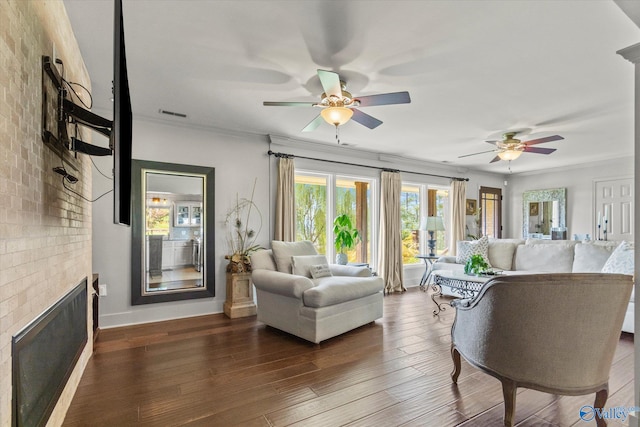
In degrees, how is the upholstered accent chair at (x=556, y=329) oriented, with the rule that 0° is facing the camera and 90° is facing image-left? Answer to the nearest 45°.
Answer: approximately 135°

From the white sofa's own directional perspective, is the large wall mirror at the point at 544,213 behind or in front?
behind

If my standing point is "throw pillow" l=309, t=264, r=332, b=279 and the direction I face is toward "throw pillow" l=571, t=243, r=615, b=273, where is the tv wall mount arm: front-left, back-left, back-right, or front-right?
back-right
